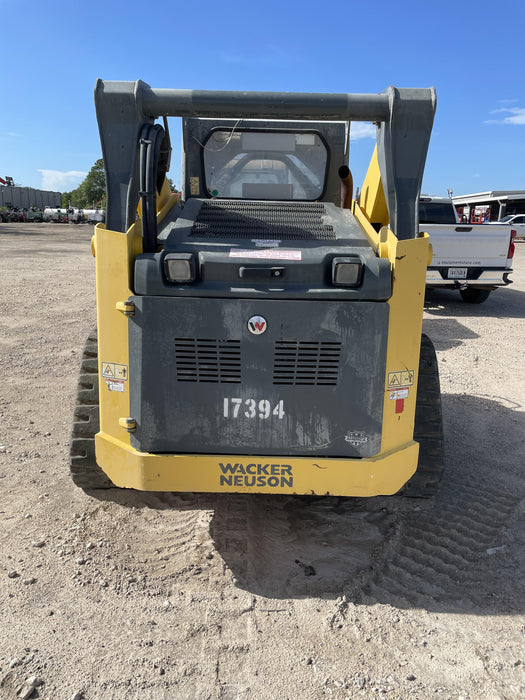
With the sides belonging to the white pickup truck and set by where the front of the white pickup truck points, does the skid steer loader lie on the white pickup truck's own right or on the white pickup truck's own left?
on the white pickup truck's own left

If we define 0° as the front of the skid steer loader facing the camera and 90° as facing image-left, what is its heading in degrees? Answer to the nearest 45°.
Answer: approximately 180°

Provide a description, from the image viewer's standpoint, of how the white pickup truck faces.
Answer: facing away from the viewer and to the left of the viewer

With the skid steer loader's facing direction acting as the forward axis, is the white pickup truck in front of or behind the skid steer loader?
in front

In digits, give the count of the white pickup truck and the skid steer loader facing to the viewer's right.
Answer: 0
